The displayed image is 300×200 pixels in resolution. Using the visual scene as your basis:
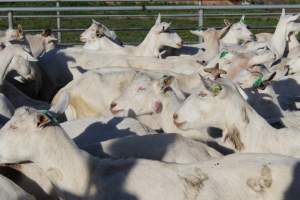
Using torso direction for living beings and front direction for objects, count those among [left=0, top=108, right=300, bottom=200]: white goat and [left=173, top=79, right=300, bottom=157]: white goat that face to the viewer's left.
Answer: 2

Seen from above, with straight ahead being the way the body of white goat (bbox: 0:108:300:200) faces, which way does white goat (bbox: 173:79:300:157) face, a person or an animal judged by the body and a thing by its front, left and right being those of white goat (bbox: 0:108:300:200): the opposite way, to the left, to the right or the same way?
the same way

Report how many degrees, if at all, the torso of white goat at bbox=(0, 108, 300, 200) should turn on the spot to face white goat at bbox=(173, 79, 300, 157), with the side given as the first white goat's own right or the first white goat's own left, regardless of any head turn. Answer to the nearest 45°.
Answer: approximately 135° to the first white goat's own right

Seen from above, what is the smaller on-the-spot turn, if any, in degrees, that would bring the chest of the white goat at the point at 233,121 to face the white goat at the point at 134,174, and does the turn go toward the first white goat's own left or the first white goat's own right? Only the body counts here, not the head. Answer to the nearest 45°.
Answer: approximately 45° to the first white goat's own left

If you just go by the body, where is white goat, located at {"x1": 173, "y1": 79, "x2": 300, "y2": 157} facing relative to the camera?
to the viewer's left

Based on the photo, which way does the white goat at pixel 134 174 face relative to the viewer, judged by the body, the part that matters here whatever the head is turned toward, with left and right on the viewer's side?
facing to the left of the viewer
